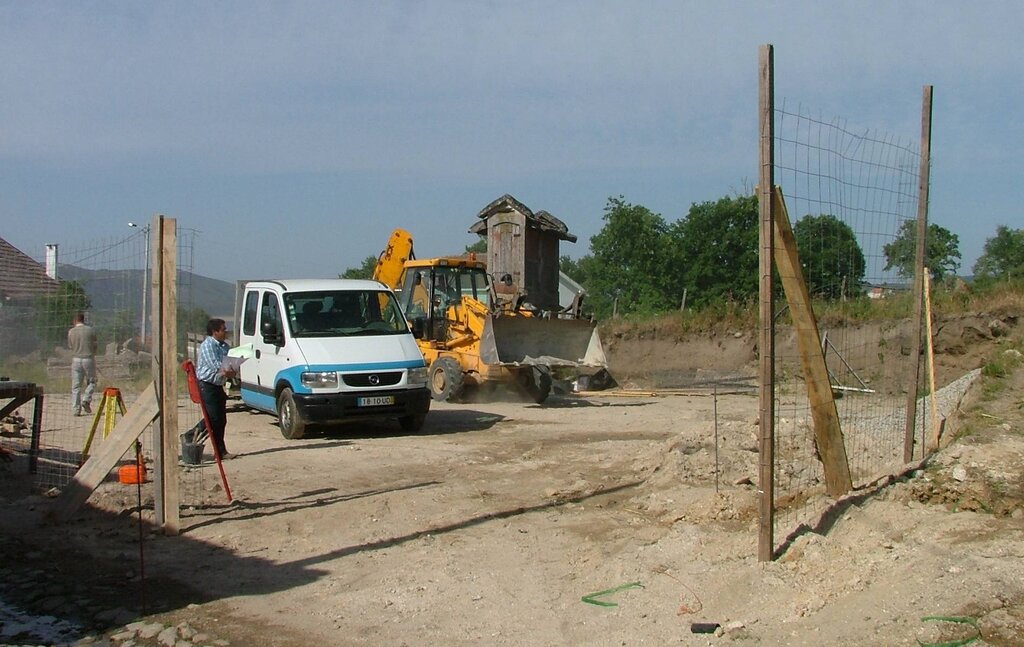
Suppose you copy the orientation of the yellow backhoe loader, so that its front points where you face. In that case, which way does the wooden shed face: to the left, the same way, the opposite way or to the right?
to the right

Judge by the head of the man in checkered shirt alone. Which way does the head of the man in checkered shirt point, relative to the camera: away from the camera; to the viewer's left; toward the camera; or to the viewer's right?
to the viewer's right

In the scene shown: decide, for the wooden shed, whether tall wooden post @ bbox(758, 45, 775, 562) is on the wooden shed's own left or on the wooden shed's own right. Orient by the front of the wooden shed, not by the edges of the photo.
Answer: on the wooden shed's own left

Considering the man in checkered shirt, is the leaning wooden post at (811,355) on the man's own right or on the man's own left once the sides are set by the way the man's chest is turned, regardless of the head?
on the man's own right

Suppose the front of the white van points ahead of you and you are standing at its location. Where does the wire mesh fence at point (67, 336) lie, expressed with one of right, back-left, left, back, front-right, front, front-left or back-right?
right

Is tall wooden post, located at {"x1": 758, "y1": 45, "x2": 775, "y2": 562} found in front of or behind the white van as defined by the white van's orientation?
in front

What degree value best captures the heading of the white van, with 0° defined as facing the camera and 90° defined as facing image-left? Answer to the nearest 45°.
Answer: approximately 315°

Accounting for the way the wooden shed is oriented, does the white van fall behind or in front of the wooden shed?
in front

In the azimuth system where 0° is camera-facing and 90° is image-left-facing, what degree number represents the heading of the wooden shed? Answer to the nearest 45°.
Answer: approximately 45°
